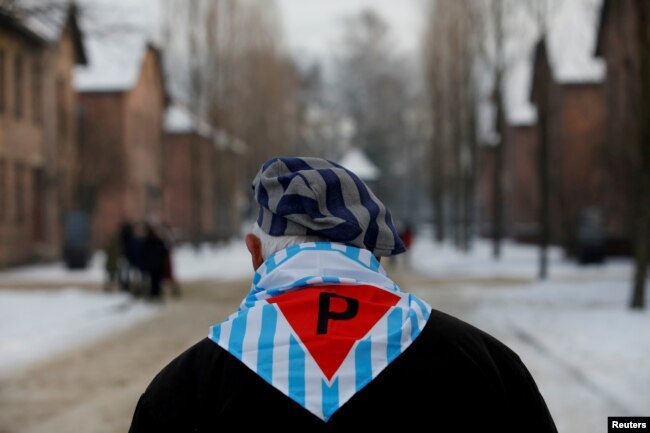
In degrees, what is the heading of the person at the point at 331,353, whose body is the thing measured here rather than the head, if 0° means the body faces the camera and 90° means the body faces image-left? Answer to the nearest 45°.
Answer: approximately 180°

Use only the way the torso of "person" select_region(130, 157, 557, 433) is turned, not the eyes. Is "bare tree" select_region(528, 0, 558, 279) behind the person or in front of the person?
in front

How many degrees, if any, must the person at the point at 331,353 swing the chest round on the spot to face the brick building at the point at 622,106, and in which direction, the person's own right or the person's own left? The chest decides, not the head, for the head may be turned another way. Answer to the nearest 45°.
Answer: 0° — they already face it

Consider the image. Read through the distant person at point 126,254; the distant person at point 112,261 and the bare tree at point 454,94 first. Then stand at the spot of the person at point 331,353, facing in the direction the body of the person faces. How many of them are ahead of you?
3

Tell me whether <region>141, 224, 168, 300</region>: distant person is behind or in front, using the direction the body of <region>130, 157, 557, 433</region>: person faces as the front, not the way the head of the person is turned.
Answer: in front

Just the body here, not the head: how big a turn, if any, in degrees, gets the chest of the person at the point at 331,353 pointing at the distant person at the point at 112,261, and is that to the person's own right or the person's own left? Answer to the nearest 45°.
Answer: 0° — they already face them

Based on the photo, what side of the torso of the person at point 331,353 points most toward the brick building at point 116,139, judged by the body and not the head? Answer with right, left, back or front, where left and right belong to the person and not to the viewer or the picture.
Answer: front
